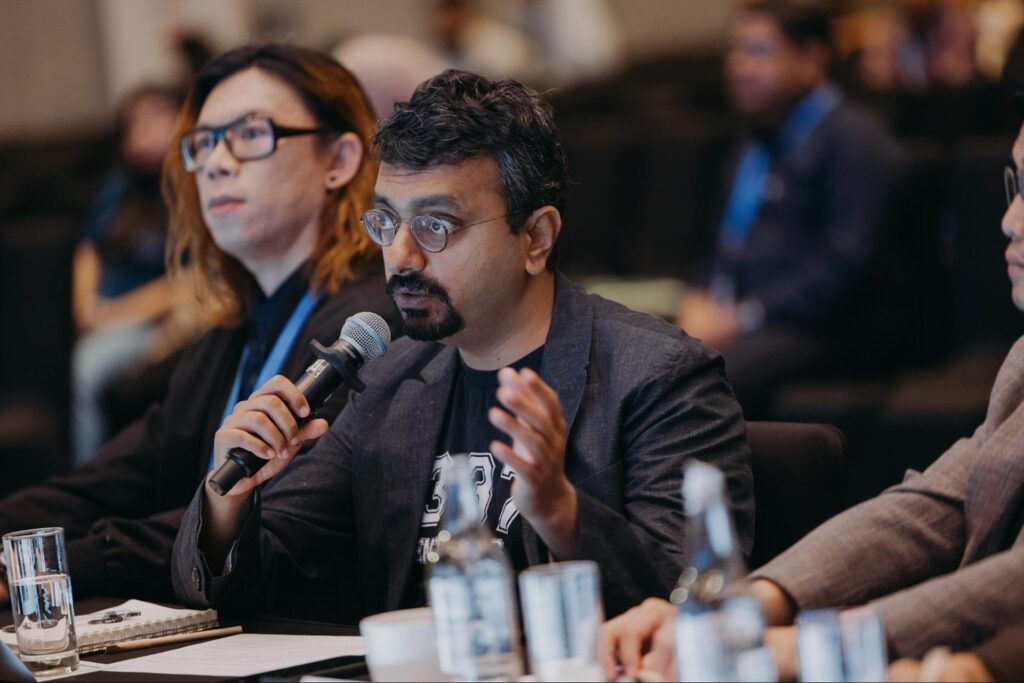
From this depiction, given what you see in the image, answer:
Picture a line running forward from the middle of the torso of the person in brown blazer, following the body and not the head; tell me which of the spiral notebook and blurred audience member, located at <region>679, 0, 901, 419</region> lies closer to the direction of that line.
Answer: the spiral notebook

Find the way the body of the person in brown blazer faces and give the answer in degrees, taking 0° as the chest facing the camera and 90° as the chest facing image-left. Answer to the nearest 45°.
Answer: approximately 45°

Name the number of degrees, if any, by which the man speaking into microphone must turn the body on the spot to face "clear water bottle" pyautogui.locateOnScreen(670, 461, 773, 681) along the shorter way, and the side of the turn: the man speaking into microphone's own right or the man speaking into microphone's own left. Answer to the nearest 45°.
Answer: approximately 45° to the man speaking into microphone's own left

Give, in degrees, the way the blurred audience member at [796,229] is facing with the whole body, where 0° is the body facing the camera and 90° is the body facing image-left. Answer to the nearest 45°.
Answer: approximately 45°

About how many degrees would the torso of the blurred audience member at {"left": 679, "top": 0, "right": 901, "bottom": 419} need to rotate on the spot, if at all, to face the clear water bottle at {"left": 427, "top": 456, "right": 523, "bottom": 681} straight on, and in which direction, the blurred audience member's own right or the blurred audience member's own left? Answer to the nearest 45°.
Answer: approximately 45° to the blurred audience member's own left

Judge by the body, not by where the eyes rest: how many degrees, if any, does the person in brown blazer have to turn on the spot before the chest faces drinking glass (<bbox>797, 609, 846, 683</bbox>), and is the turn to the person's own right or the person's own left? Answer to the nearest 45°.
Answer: approximately 45° to the person's own left

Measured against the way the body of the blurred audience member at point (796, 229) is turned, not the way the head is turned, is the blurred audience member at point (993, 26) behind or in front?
behind
